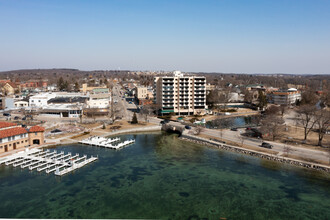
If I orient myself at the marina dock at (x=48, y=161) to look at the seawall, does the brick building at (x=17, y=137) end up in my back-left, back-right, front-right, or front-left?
back-left

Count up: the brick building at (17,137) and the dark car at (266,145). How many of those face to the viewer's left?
0

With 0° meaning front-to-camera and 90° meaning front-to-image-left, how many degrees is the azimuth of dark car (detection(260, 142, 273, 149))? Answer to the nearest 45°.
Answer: approximately 315°

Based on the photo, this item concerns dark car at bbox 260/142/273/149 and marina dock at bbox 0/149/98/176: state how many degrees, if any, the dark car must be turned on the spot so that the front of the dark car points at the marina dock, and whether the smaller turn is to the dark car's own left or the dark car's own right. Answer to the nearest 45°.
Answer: approximately 90° to the dark car's own right

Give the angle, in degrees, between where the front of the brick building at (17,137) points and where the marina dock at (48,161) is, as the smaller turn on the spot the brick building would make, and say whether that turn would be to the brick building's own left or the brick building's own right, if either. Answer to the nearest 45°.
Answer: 0° — it already faces it

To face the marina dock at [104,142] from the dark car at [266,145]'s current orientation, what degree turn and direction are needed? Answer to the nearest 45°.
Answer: approximately 135° to its right

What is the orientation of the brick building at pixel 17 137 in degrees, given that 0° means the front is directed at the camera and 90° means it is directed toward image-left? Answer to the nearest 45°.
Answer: approximately 315°
